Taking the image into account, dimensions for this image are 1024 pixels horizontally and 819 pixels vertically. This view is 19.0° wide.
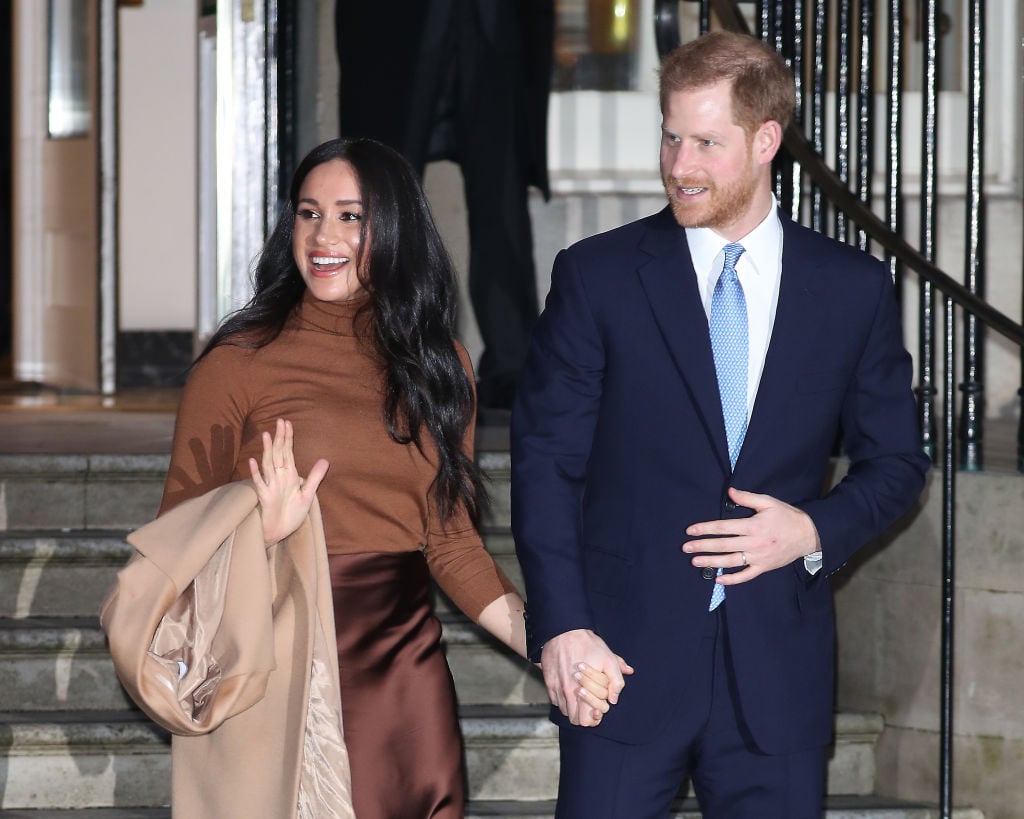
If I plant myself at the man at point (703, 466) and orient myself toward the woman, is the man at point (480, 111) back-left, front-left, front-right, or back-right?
front-right

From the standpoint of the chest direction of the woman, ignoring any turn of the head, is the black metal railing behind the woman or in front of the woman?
behind

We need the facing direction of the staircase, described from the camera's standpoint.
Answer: facing the viewer

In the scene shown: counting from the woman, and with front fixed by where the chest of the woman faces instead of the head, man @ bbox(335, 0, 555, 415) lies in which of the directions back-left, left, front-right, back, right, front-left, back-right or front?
back-right

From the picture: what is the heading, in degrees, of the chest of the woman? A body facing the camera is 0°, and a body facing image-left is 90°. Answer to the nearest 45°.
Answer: approximately 45°

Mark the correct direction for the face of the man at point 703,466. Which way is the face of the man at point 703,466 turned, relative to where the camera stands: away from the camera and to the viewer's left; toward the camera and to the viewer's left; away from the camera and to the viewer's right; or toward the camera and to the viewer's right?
toward the camera and to the viewer's left
